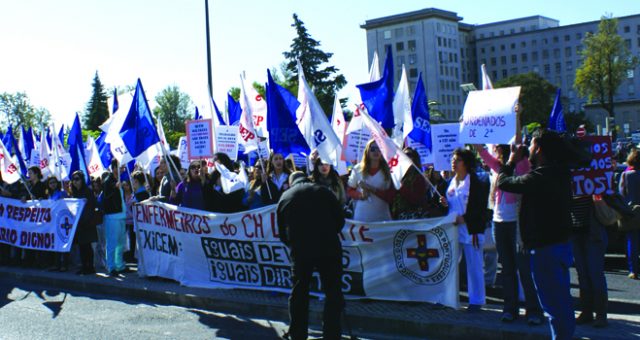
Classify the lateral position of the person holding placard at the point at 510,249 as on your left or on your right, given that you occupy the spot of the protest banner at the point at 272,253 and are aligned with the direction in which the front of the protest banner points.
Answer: on your left

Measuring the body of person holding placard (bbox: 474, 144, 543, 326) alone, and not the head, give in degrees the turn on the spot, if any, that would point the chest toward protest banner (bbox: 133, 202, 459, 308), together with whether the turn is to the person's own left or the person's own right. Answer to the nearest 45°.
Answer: approximately 90° to the person's own right

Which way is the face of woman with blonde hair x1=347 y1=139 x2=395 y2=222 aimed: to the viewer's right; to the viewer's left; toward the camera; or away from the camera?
toward the camera

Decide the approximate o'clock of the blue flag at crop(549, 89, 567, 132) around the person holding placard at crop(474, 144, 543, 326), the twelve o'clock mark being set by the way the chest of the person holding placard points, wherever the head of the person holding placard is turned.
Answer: The blue flag is roughly at 5 o'clock from the person holding placard.

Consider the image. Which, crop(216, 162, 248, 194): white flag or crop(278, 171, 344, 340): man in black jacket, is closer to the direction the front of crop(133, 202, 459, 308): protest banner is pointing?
the man in black jacket

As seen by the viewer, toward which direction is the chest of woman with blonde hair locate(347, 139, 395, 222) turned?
toward the camera

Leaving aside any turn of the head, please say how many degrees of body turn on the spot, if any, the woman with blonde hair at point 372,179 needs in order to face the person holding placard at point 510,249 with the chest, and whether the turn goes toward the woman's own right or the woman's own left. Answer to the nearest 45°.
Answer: approximately 45° to the woman's own left

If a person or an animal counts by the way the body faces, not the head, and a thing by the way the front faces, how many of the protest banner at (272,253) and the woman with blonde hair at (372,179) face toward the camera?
2

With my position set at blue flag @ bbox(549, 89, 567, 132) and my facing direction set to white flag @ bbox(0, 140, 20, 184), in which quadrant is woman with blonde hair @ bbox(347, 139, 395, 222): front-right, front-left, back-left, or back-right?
front-left

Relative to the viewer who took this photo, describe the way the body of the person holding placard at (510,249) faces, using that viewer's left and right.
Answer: facing the viewer and to the left of the viewer

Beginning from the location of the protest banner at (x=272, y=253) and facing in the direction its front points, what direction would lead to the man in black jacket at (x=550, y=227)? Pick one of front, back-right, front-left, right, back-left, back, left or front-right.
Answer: front-left

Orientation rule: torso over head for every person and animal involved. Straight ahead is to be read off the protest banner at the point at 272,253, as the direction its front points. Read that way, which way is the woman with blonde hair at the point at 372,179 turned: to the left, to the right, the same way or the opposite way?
the same way

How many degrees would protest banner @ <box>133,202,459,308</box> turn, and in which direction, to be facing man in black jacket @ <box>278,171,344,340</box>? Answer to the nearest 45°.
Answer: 0° — it already faces them

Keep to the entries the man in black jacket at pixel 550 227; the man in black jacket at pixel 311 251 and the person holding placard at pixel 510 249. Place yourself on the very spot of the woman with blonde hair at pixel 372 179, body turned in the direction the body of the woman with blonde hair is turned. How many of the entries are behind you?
0

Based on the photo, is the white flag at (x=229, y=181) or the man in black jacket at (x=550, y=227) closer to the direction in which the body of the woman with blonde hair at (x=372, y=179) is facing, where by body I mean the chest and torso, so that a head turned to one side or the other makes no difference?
the man in black jacket
